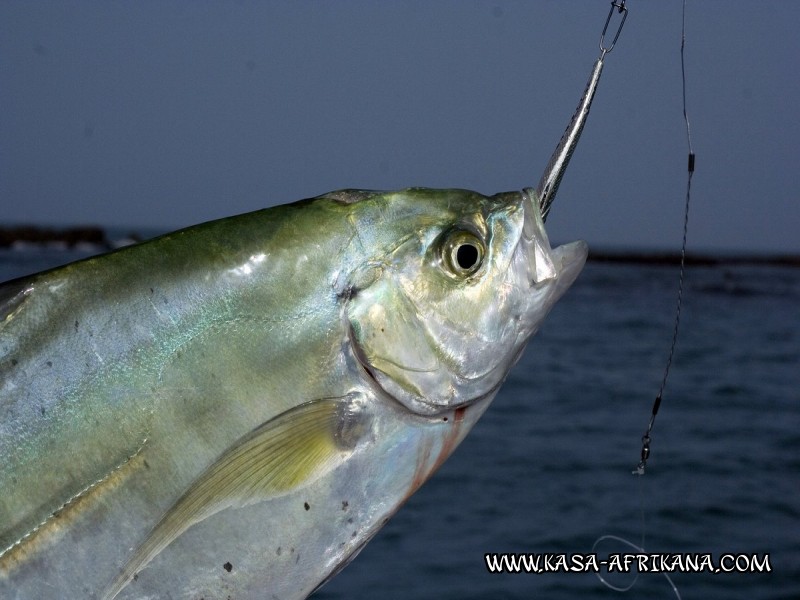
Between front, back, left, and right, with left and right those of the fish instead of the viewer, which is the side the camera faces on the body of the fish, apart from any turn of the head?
right
